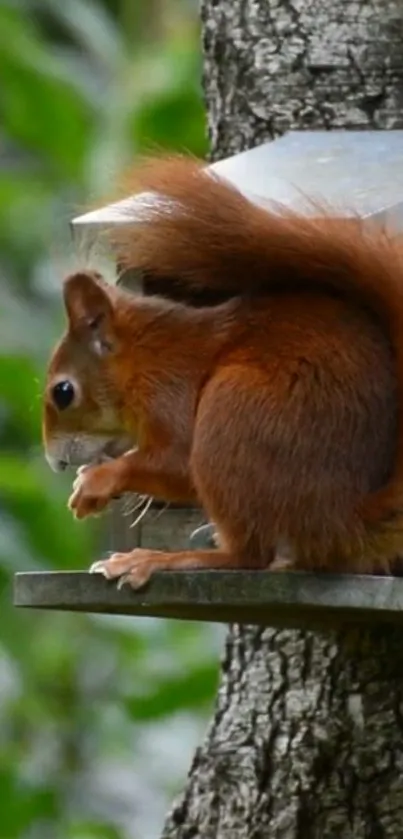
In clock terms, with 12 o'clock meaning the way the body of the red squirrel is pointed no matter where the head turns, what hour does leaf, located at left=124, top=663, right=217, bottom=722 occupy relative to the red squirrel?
The leaf is roughly at 3 o'clock from the red squirrel.

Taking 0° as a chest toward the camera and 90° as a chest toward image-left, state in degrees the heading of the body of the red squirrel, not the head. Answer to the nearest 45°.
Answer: approximately 90°

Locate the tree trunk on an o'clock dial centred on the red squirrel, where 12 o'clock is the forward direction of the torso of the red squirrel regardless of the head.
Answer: The tree trunk is roughly at 3 o'clock from the red squirrel.
